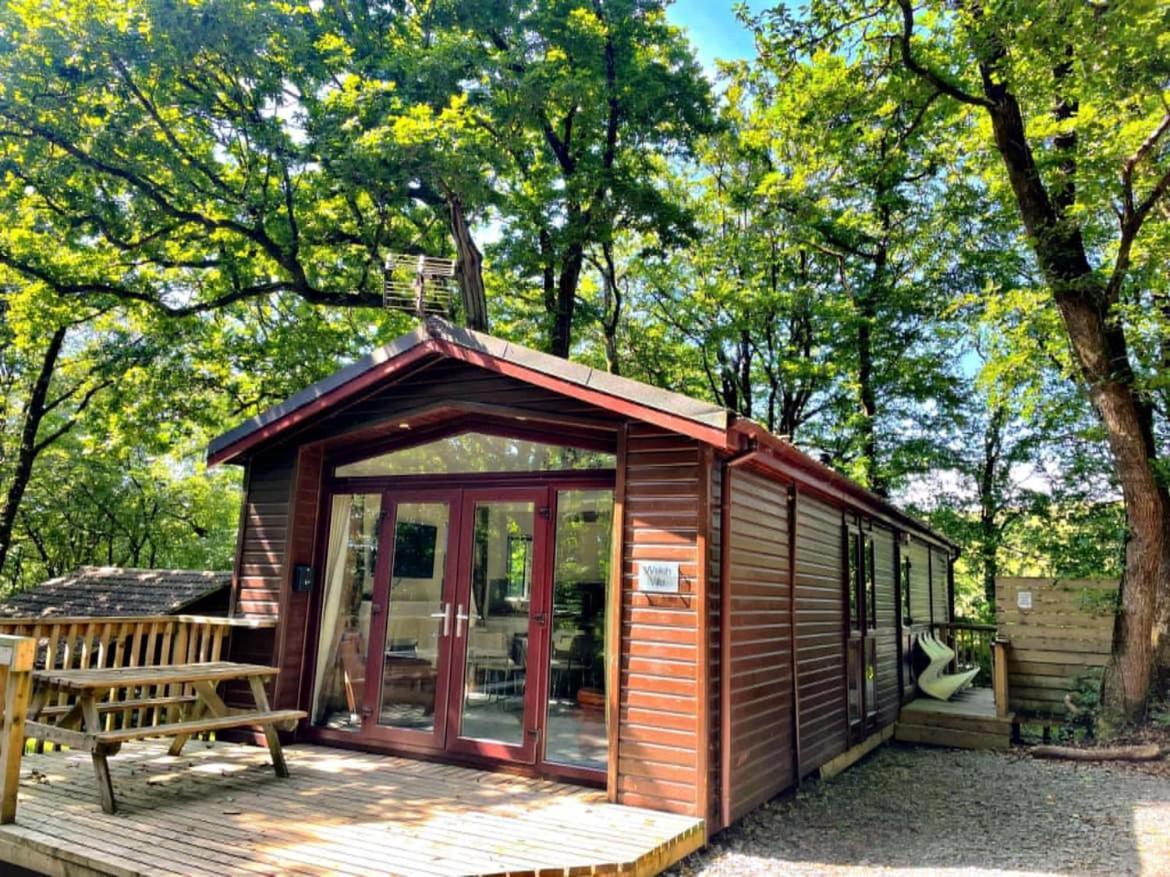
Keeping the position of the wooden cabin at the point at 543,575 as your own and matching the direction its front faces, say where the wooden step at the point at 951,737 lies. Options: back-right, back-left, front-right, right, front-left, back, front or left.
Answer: back

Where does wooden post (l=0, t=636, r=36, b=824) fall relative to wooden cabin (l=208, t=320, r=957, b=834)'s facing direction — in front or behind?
in front

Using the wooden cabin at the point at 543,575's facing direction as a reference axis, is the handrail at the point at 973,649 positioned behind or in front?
behind

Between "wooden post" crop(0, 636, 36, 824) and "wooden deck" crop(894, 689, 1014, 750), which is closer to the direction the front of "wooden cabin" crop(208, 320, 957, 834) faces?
the wooden post

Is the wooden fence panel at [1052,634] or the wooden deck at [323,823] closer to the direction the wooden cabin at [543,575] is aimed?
the wooden deck

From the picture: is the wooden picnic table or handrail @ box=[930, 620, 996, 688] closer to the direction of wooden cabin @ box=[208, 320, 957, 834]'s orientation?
the wooden picnic table

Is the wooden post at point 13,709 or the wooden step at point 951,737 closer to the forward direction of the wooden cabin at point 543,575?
the wooden post
